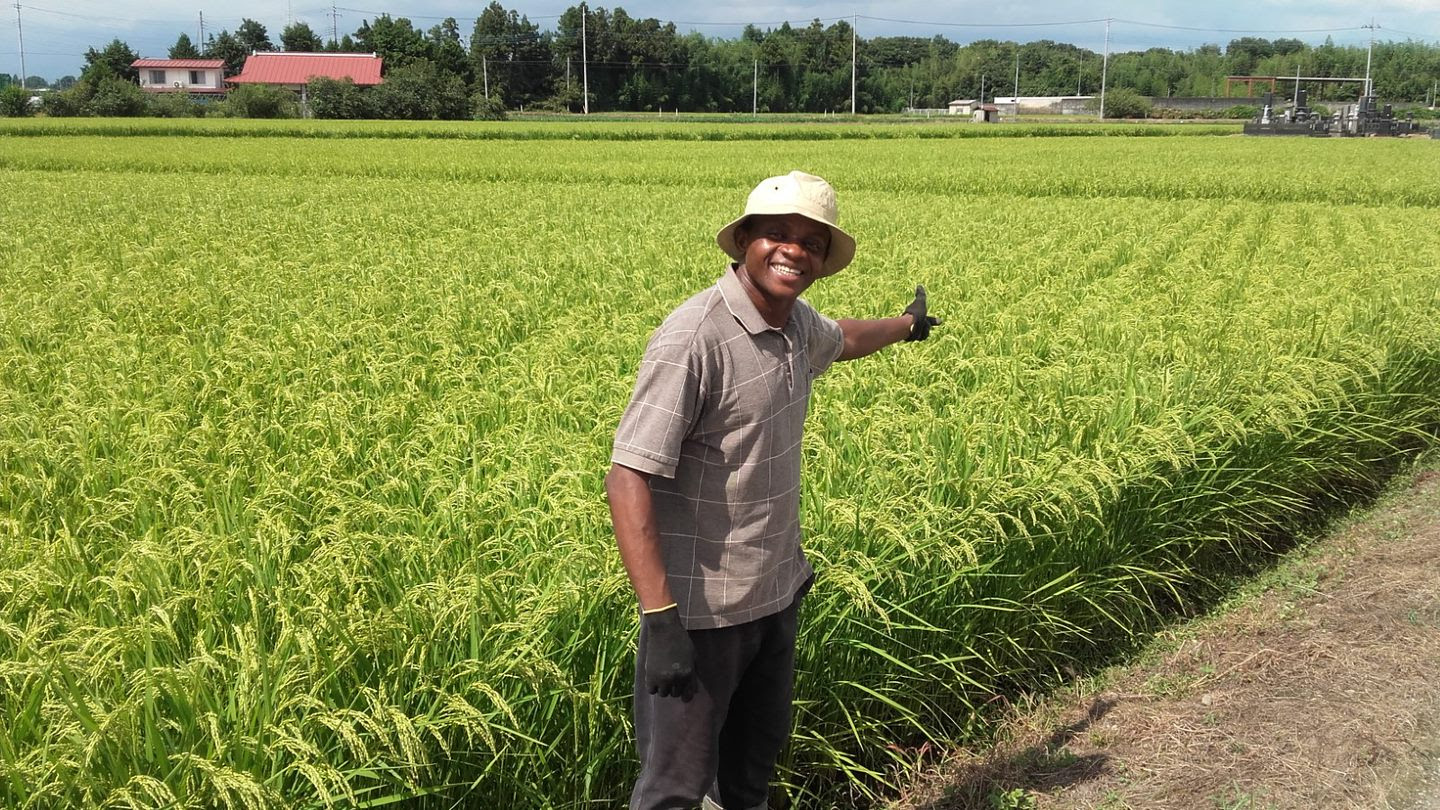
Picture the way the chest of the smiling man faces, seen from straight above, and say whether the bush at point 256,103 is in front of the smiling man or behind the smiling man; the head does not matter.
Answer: behind

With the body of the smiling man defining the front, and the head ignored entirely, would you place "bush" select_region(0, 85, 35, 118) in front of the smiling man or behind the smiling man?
behind

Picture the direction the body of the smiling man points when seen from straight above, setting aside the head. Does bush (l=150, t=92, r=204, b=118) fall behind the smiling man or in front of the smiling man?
behind

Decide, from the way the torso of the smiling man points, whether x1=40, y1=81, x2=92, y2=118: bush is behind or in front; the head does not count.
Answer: behind

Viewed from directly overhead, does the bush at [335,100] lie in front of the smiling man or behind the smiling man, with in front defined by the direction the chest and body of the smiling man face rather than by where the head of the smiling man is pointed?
behind

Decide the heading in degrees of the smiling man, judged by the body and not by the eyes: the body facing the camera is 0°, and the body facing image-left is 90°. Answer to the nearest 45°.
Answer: approximately 315°

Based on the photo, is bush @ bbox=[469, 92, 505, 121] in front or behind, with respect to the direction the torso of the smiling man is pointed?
behind

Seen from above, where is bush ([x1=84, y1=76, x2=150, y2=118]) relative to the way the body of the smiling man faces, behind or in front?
behind
